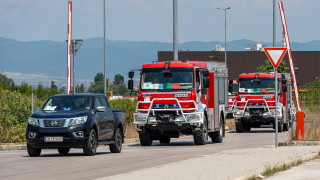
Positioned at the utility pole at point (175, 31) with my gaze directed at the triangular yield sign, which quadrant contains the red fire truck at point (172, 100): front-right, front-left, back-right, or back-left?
front-right

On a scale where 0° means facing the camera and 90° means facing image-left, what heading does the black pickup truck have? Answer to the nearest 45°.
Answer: approximately 45°

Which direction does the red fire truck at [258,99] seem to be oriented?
toward the camera

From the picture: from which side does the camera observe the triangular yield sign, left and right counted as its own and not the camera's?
front

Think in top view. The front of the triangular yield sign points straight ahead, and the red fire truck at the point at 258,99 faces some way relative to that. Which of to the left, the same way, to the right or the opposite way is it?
the same way

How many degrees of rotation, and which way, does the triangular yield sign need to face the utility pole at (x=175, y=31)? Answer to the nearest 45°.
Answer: approximately 135° to its right

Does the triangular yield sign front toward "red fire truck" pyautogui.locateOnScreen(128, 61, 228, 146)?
no

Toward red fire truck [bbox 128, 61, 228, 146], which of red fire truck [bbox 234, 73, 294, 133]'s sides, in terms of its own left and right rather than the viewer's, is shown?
front

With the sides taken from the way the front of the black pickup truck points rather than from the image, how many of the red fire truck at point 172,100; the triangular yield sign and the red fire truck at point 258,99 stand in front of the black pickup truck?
0

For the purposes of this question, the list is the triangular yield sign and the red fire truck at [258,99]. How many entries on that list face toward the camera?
2

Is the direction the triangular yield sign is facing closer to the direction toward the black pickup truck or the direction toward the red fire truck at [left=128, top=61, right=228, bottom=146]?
the black pickup truck
